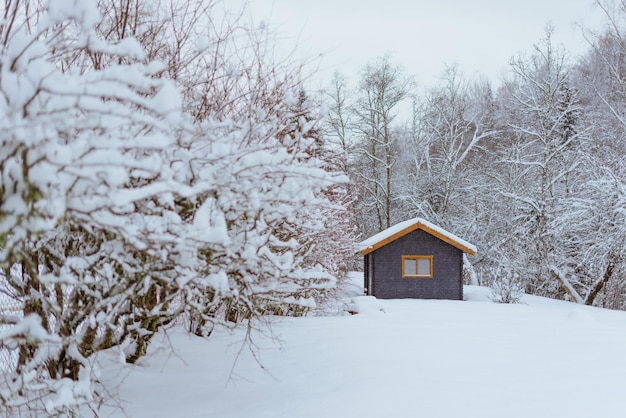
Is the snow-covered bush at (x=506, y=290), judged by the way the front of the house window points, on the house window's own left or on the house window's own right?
on the house window's own left

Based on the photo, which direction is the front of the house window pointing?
toward the camera

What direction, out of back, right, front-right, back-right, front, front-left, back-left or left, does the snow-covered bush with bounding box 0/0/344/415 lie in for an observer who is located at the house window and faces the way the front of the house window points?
front
